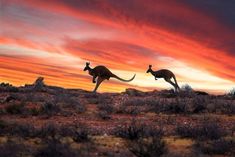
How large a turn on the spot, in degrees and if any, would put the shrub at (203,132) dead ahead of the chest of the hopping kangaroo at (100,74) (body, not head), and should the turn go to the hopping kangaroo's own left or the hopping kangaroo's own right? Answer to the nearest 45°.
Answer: approximately 90° to the hopping kangaroo's own left

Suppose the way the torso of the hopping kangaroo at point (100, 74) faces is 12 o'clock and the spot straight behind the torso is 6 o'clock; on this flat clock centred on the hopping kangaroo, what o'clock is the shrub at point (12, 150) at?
The shrub is roughly at 9 o'clock from the hopping kangaroo.

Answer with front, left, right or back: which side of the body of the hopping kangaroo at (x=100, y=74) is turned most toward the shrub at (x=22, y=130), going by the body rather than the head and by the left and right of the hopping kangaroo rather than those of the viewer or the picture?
left

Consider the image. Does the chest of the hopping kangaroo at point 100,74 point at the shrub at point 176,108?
no

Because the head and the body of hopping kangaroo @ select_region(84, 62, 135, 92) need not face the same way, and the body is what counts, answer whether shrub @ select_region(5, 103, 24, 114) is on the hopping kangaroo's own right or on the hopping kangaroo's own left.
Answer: on the hopping kangaroo's own left

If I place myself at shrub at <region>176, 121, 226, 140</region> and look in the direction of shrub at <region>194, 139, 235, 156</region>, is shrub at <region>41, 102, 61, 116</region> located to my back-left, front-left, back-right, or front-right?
back-right

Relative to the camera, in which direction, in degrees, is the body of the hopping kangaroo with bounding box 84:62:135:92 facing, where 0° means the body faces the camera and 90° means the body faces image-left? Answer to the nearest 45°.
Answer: approximately 90°

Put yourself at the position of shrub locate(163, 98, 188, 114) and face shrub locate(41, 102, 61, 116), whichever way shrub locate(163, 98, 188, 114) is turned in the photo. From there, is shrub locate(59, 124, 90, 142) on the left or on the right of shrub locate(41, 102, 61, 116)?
left

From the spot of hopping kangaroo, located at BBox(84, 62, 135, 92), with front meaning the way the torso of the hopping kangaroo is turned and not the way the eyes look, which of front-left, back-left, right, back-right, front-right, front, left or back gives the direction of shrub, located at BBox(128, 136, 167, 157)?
left

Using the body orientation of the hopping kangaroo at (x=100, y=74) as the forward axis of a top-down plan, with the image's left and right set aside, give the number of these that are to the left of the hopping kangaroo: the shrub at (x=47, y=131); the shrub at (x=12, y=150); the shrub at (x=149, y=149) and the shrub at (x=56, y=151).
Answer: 4

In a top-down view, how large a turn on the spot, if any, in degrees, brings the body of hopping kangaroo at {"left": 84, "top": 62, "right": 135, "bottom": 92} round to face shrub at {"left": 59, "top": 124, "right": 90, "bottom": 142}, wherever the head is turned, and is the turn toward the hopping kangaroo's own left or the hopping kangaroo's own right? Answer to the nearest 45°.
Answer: approximately 90° to the hopping kangaroo's own left

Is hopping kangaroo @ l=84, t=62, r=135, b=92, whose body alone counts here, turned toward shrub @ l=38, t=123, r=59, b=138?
no

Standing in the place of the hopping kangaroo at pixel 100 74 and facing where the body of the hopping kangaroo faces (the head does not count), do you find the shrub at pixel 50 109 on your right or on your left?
on your left

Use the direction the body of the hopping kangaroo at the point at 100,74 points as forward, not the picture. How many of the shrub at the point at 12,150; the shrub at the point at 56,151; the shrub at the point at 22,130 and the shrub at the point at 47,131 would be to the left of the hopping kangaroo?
4

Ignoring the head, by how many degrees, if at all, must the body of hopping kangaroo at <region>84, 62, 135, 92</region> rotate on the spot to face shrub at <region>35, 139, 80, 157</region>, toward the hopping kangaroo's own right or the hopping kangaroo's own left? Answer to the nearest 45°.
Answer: approximately 90° to the hopping kangaroo's own left
